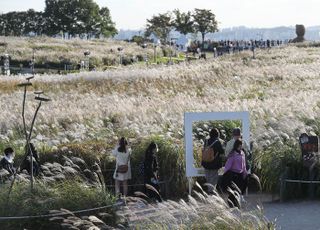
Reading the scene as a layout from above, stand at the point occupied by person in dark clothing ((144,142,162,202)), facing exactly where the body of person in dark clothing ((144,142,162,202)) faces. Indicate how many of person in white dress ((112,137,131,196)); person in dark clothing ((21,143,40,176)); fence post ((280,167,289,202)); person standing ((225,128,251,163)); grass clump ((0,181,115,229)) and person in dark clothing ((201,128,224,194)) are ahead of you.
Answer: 3

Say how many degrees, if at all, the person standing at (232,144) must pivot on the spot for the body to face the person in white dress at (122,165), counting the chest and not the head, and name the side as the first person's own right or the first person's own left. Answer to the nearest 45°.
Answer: approximately 90° to the first person's own right

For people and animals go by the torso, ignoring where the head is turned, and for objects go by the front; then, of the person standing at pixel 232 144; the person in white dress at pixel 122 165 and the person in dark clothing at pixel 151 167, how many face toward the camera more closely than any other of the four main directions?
1

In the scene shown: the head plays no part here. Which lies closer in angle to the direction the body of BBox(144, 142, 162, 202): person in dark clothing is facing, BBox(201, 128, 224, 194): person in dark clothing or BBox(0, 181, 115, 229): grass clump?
the person in dark clothing

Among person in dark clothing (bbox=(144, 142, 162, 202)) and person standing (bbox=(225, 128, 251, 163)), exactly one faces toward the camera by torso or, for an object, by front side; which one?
the person standing

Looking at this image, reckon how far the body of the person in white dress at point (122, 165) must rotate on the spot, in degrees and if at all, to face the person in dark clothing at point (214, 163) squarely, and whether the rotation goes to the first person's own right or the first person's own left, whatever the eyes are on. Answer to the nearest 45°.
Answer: approximately 90° to the first person's own right

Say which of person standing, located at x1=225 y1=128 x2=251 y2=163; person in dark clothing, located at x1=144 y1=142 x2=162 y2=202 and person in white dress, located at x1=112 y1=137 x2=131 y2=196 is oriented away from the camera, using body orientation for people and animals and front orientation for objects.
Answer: the person in white dress

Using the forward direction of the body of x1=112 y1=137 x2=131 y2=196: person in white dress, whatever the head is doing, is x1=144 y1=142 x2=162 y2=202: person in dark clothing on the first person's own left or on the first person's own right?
on the first person's own right

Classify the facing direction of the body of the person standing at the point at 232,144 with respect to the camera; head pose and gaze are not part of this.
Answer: toward the camera

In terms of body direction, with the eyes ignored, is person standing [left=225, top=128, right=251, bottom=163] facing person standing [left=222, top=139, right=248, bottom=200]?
yes

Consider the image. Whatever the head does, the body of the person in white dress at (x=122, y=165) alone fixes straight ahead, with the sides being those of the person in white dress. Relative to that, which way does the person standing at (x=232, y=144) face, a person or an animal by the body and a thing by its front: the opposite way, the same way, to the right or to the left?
the opposite way

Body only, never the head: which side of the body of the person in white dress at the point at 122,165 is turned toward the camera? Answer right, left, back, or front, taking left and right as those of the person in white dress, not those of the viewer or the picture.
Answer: back
